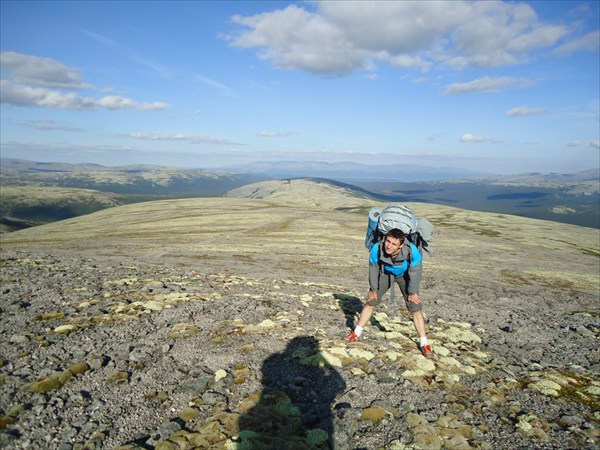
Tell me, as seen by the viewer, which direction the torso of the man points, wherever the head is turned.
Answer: toward the camera
